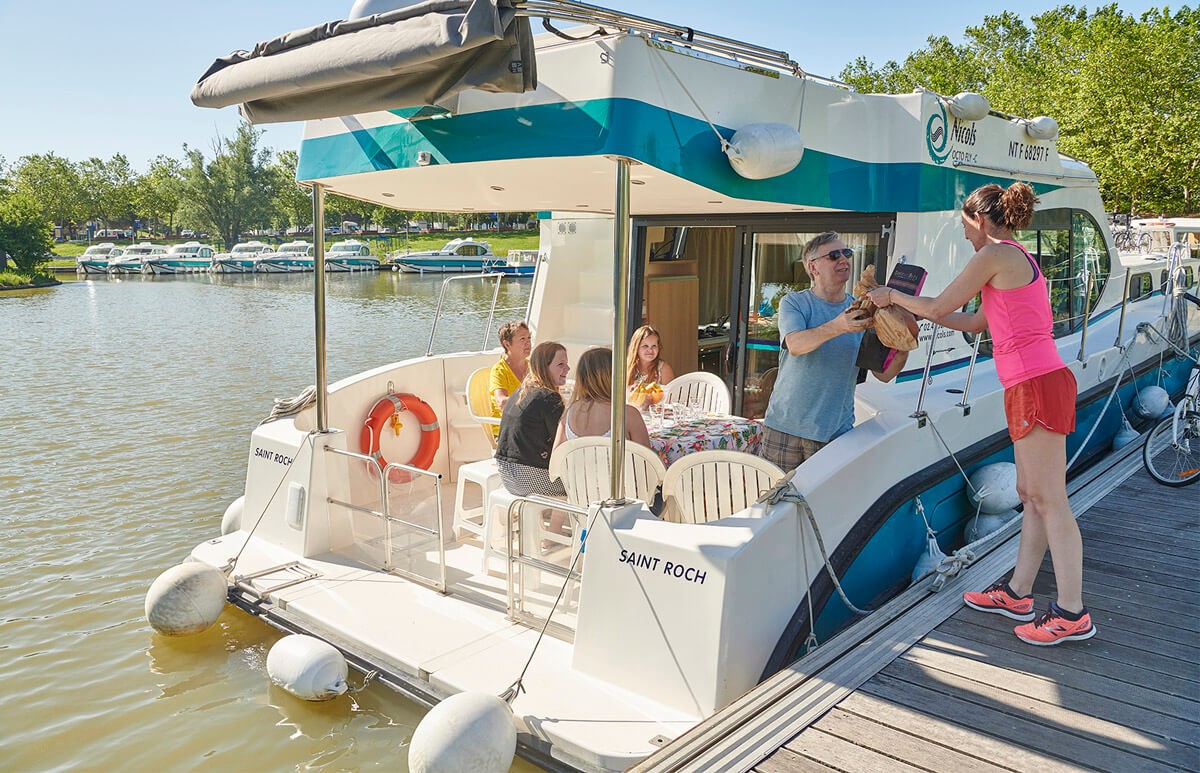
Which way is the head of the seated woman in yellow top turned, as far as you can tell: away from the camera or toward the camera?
toward the camera

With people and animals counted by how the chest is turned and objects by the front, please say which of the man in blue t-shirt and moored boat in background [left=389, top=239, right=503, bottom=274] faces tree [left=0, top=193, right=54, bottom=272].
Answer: the moored boat in background

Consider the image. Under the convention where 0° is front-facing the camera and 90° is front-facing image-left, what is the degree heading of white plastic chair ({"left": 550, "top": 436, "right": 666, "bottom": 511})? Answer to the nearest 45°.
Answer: approximately 180°

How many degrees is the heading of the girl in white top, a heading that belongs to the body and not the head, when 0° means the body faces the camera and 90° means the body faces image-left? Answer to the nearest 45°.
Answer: approximately 180°

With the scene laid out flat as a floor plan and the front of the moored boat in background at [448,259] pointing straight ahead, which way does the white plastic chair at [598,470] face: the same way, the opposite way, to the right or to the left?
to the right

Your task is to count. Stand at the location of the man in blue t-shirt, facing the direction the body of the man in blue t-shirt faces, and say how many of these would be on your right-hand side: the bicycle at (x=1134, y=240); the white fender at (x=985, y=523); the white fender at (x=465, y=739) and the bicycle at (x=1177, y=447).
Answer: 1

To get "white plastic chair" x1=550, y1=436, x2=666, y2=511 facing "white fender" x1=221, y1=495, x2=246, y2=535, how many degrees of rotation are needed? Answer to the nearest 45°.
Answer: approximately 45° to its left

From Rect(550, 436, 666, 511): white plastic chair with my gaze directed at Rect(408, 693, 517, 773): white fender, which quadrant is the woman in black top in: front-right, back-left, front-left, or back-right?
back-right

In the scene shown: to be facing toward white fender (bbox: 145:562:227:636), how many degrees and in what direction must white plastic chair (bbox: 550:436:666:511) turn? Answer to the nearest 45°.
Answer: approximately 90° to its left

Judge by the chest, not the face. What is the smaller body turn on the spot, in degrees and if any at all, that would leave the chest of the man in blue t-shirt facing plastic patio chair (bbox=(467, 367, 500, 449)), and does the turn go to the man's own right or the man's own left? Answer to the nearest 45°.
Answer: approximately 180°

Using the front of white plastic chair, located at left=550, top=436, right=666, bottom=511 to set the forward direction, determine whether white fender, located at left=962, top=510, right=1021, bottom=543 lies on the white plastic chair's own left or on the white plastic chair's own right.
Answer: on the white plastic chair's own right

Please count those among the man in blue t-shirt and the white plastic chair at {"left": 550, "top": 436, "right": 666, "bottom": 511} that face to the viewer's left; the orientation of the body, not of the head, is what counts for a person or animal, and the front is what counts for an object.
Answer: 0

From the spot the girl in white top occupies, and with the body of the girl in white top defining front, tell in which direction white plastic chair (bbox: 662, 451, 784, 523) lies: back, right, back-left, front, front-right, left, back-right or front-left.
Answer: back-right

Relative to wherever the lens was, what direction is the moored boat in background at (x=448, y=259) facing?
facing to the left of the viewer
